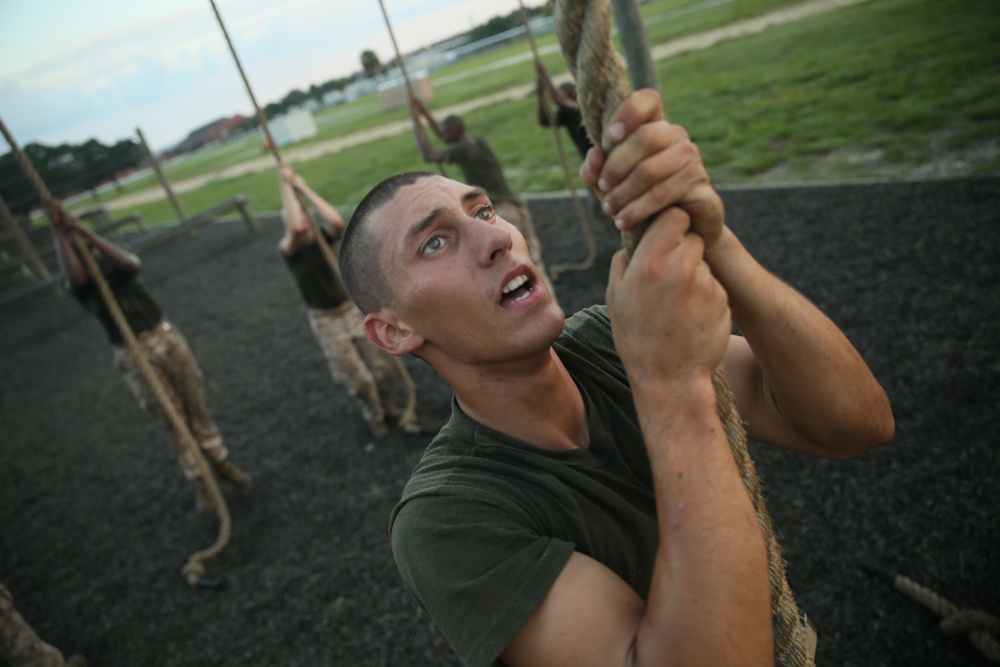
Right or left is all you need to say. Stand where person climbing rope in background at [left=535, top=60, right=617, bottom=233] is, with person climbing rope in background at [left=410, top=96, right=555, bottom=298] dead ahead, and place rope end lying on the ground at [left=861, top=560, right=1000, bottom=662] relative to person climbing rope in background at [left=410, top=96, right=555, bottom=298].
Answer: left

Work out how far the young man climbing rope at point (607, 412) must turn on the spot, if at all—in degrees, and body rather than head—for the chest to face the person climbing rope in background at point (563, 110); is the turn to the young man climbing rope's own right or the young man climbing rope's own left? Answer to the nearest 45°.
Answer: approximately 135° to the young man climbing rope's own left

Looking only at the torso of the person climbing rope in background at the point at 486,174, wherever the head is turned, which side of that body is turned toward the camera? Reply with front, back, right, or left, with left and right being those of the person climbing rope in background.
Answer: left
